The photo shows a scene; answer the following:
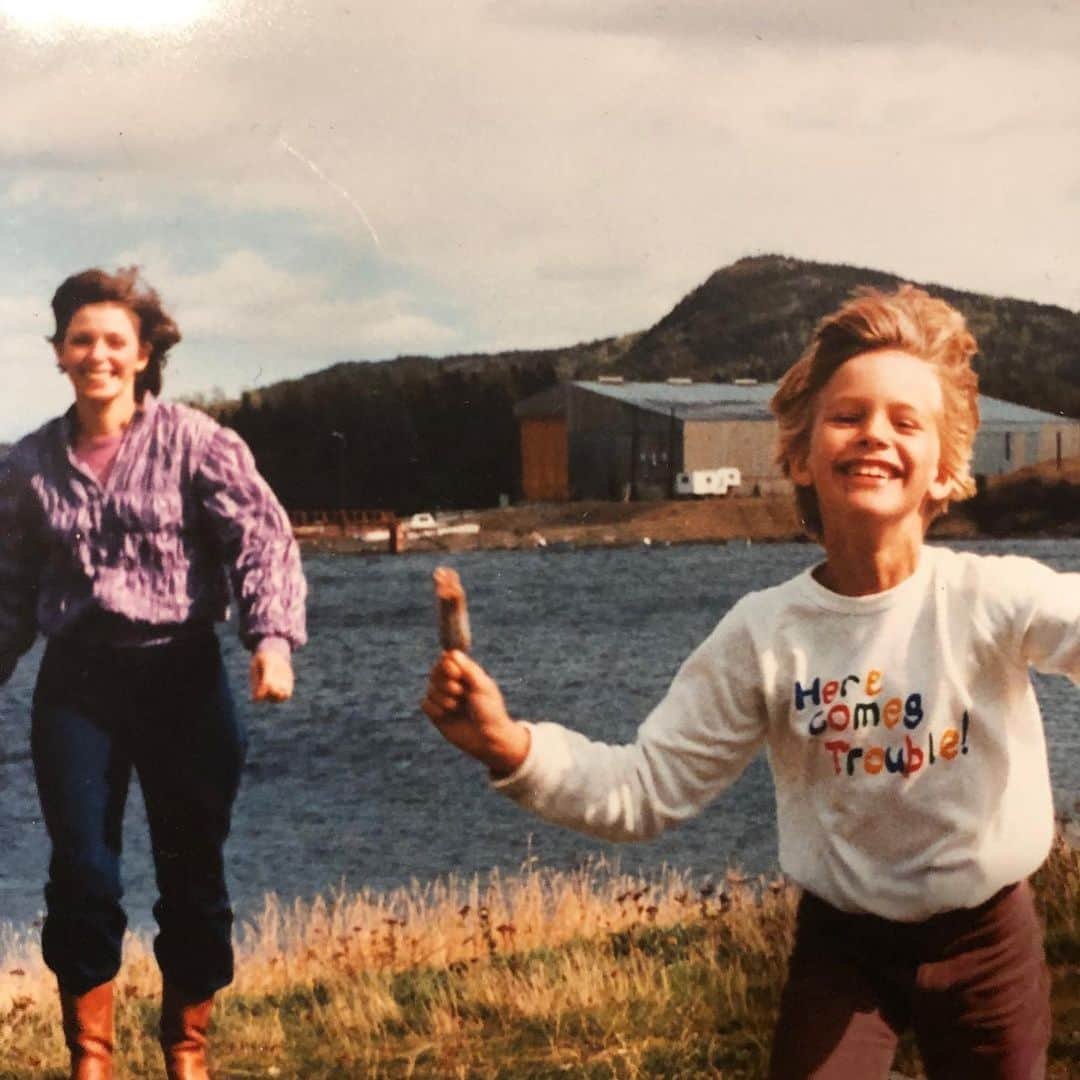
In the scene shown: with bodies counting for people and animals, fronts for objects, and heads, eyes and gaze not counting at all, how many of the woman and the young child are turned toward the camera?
2

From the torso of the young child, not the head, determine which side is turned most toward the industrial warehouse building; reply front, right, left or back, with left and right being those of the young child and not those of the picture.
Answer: back

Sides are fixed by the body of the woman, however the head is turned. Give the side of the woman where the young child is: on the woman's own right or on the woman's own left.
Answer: on the woman's own left

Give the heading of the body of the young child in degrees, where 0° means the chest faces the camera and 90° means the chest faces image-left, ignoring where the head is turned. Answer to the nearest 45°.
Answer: approximately 0°

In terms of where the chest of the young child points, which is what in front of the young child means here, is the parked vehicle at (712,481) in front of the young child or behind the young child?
behind

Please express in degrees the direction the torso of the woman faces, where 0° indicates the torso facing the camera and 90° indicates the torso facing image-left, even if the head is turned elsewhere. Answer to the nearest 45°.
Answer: approximately 0°

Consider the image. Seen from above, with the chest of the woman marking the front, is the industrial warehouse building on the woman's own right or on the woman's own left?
on the woman's own left
